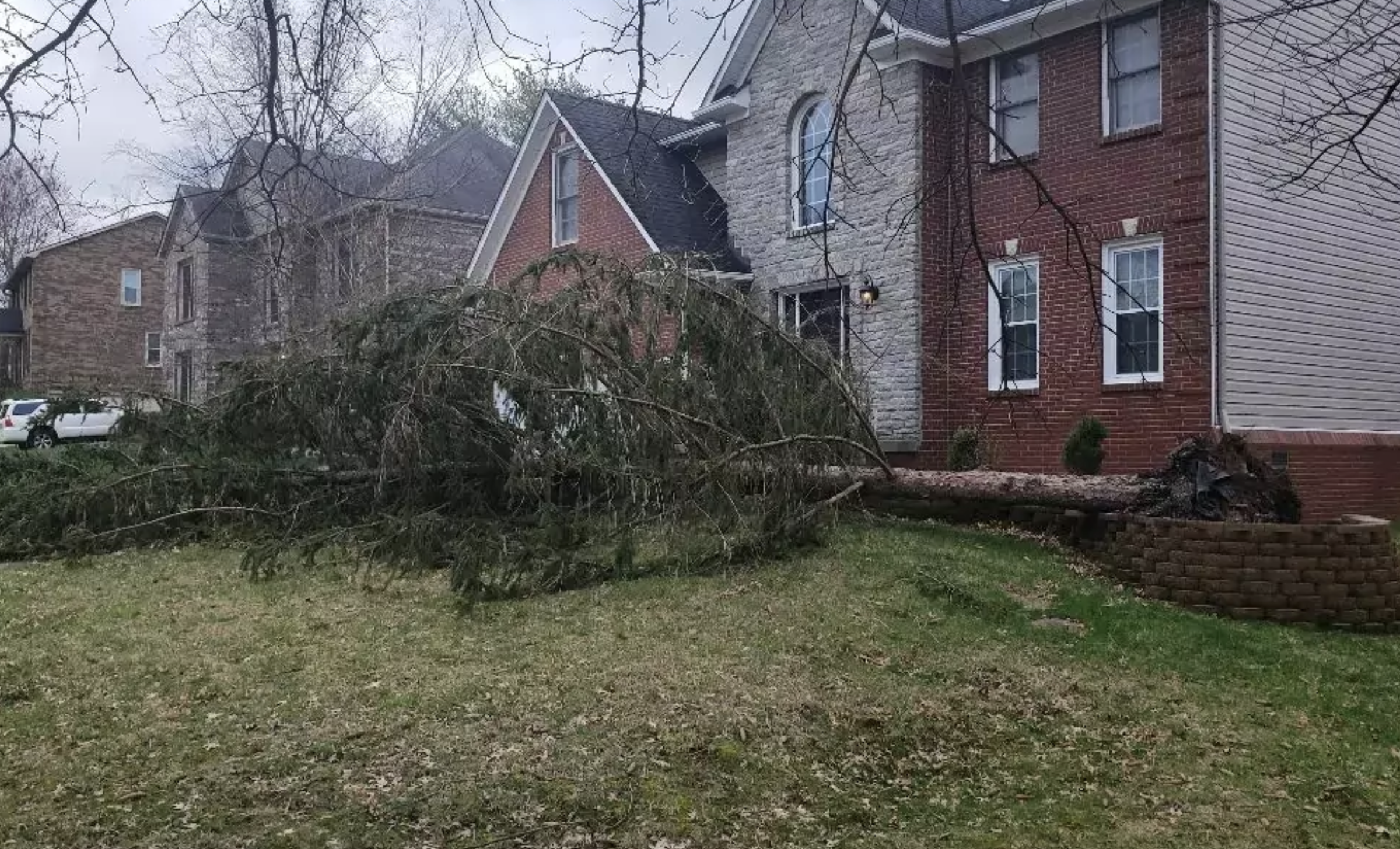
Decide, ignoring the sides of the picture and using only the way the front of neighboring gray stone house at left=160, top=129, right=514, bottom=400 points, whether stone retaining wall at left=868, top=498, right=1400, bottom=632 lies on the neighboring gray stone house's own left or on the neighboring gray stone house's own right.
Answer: on the neighboring gray stone house's own left

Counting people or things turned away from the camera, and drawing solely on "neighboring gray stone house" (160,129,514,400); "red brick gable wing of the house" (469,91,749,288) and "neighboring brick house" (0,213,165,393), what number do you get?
0

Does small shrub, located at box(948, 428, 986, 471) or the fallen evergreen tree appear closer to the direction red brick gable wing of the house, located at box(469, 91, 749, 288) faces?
the fallen evergreen tree

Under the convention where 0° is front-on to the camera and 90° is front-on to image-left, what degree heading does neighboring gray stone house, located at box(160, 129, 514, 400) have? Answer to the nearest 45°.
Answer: approximately 45°

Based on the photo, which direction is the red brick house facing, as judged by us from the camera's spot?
facing the viewer and to the left of the viewer

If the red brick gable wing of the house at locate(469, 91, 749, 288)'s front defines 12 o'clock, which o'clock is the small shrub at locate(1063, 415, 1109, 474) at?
The small shrub is roughly at 9 o'clock from the red brick gable wing of the house.

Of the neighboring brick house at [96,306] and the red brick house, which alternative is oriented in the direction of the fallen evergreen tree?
the red brick house

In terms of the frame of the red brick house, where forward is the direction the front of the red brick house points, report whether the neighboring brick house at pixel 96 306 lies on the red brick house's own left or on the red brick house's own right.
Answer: on the red brick house's own right

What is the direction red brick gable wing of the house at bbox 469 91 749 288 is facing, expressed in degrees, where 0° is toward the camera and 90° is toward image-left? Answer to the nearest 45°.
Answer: approximately 45°

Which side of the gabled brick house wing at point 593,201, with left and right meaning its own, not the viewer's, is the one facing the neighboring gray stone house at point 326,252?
right
